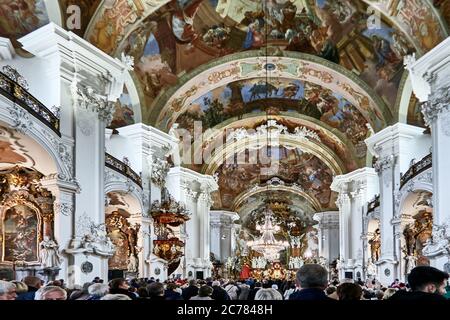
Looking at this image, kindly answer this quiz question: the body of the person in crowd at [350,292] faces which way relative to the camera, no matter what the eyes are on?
away from the camera

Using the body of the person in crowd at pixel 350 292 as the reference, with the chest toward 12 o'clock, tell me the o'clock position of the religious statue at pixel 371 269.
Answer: The religious statue is roughly at 12 o'clock from the person in crowd.

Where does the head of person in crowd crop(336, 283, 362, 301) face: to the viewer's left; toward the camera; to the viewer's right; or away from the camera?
away from the camera

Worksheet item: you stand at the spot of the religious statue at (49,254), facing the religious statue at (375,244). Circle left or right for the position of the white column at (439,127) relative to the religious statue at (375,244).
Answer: right

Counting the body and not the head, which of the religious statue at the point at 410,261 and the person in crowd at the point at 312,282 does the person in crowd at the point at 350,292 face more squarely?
the religious statue

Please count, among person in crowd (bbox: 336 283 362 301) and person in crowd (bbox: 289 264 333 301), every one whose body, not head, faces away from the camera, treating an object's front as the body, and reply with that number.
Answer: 2

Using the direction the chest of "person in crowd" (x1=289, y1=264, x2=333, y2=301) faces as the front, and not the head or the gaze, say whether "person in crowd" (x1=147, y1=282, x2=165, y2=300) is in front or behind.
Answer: in front

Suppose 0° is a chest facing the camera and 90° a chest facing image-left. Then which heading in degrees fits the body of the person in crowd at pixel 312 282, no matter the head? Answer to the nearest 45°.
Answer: approximately 180°
